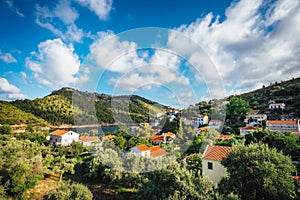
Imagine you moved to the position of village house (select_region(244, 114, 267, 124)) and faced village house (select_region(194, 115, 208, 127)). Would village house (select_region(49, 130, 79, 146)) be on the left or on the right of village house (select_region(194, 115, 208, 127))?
left

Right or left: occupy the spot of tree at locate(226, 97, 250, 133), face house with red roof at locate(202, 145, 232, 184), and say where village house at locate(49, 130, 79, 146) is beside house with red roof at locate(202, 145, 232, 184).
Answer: right

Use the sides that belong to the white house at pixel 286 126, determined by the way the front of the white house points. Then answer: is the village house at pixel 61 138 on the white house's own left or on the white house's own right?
on the white house's own right

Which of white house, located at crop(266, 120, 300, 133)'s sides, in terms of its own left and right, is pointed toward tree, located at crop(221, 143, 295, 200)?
front

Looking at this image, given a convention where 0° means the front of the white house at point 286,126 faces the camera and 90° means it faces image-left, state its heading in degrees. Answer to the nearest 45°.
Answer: approximately 0°

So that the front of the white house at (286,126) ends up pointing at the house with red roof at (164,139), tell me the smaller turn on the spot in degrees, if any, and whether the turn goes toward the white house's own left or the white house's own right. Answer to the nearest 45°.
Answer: approximately 45° to the white house's own right

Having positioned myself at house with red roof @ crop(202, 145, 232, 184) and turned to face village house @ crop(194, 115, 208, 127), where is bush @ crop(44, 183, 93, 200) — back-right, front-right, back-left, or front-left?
back-left

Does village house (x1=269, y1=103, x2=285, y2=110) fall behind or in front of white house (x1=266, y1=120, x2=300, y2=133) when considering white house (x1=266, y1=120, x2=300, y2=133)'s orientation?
behind

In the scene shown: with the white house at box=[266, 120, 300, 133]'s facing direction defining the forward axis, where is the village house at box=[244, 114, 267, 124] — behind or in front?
behind
